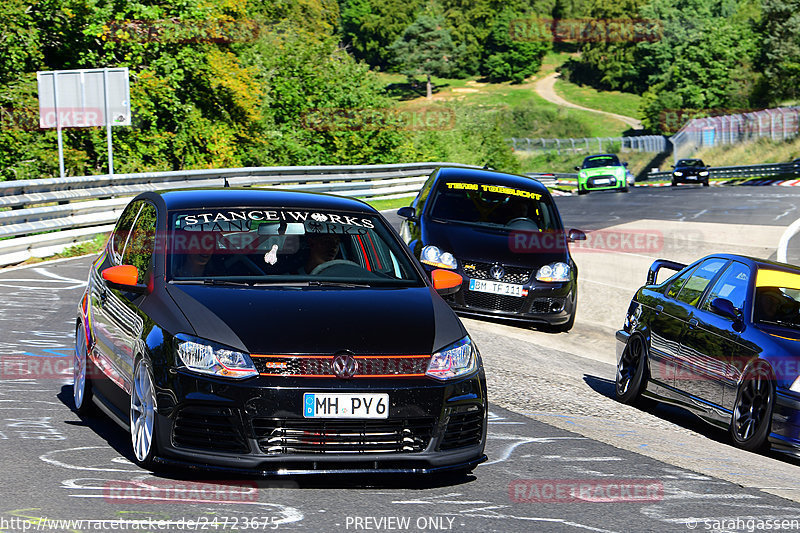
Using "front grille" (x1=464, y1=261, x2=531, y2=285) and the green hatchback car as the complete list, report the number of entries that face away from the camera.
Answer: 0

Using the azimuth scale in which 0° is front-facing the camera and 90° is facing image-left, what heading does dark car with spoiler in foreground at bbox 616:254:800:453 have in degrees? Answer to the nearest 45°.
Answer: approximately 315°

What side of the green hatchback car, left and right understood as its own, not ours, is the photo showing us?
front

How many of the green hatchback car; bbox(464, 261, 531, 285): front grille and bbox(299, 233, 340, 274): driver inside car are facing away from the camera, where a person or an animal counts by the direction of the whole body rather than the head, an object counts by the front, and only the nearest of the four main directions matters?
0

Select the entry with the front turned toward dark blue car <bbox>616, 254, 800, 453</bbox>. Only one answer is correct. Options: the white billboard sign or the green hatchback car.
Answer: the green hatchback car

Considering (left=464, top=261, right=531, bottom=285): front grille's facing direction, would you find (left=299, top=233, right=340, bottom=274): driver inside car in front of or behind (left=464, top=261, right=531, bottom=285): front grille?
in front

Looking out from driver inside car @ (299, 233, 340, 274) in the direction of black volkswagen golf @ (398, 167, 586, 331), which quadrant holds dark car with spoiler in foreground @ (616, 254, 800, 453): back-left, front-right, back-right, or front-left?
front-right

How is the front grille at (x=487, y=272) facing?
toward the camera

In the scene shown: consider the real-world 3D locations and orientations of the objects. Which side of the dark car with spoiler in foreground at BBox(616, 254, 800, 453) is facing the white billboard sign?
back

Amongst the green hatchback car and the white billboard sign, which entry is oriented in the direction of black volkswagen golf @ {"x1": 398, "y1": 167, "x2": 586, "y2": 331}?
the green hatchback car
